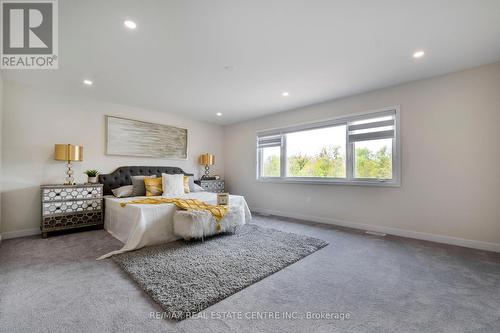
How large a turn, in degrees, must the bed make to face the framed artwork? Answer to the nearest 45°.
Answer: approximately 135° to its left

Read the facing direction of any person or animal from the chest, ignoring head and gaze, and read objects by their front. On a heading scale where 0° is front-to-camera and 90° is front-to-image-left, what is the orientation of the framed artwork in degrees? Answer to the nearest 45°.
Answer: approximately 315°

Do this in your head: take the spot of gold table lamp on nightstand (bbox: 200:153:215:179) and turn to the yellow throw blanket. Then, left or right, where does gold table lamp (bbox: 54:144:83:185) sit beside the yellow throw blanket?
right

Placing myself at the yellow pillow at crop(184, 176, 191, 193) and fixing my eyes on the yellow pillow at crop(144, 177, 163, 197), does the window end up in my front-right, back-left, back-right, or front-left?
back-left

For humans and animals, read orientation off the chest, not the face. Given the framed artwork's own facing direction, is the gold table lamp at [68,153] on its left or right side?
on its right

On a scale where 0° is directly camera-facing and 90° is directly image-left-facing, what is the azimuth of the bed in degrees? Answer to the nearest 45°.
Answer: approximately 315°

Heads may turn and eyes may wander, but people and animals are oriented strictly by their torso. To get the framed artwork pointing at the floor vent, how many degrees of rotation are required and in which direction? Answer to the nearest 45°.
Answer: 0° — it already faces it
